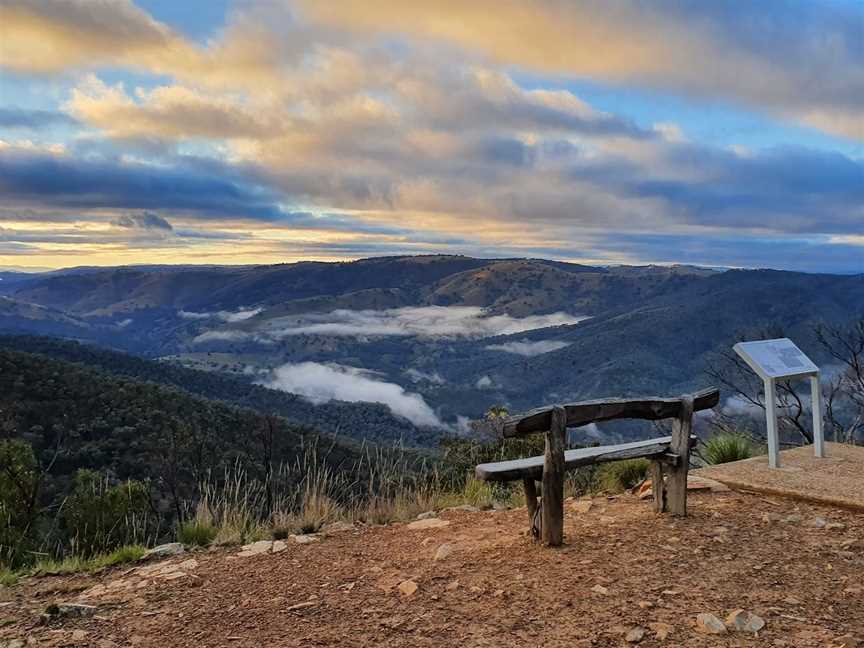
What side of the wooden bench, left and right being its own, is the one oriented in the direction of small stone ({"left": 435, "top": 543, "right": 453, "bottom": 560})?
left

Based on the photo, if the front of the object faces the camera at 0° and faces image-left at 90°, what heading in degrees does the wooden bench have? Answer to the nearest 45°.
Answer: approximately 135°

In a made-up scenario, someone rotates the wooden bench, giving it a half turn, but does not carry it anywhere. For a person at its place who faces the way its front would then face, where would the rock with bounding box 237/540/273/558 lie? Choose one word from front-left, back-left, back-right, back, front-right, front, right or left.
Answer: back-right

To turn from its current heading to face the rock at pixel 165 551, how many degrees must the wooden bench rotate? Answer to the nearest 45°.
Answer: approximately 45° to its left

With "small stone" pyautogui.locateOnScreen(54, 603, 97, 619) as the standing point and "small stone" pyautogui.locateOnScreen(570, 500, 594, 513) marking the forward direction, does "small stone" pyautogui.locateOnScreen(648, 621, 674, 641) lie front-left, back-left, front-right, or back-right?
front-right

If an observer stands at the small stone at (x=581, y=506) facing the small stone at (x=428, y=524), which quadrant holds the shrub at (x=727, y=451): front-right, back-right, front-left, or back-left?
back-right

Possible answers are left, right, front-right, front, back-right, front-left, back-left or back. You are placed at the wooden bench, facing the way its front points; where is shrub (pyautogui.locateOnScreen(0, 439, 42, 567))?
front-left

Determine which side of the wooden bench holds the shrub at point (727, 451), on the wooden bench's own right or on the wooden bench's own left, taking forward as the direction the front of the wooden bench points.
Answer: on the wooden bench's own right

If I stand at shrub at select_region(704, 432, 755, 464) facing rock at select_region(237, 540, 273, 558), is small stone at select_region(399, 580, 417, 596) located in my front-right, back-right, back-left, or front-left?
front-left

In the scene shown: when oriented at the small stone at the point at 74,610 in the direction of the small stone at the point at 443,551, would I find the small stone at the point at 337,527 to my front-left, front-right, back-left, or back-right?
front-left

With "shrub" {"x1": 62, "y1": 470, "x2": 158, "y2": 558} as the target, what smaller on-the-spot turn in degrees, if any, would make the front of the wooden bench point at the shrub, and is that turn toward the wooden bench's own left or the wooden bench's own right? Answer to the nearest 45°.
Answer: approximately 45° to the wooden bench's own left

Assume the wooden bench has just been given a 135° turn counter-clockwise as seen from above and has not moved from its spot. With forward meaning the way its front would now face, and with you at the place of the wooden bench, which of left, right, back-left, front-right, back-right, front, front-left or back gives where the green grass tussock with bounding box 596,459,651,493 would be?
back

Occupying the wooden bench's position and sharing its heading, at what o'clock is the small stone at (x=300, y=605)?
The small stone is roughly at 9 o'clock from the wooden bench.

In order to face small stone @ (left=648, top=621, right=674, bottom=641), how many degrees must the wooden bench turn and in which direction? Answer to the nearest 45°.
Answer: approximately 135° to its left

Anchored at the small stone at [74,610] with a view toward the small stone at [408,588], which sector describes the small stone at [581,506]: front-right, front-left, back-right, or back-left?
front-left

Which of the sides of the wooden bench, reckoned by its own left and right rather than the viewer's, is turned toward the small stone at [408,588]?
left

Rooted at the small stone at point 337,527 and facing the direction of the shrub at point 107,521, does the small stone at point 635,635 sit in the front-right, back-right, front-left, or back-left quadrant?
back-left

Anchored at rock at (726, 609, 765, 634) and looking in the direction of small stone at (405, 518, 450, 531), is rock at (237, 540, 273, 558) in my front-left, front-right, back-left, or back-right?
front-left
